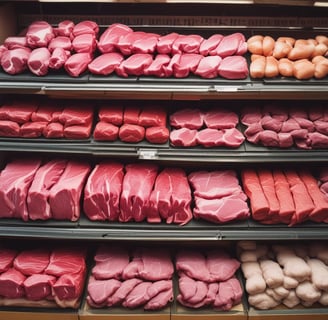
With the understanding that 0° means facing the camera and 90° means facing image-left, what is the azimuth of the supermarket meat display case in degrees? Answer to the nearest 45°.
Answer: approximately 0°
